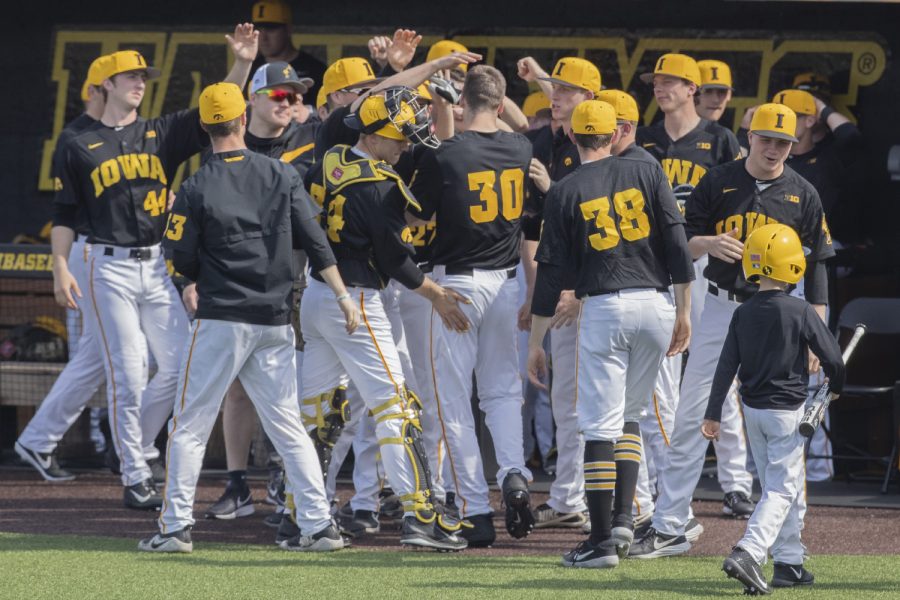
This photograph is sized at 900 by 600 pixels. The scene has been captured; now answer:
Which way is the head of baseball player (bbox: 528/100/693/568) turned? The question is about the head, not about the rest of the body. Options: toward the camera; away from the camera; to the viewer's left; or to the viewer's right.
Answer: away from the camera

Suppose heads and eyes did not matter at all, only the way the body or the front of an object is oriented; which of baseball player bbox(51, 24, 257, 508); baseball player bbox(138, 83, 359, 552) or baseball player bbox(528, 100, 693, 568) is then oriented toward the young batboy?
baseball player bbox(51, 24, 257, 508)

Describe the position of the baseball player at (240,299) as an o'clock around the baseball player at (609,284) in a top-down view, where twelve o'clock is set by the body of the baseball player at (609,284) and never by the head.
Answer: the baseball player at (240,299) is roughly at 9 o'clock from the baseball player at (609,284).

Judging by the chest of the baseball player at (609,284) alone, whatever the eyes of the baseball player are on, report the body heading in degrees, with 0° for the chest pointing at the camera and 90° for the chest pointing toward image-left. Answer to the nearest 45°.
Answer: approximately 180°

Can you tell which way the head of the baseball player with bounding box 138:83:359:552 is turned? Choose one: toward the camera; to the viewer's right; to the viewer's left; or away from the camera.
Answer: away from the camera

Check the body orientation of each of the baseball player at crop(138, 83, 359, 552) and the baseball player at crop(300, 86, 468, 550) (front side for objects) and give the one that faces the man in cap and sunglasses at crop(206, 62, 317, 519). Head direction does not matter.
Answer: the baseball player at crop(138, 83, 359, 552)

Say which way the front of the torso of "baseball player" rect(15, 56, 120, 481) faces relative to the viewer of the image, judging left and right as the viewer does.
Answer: facing to the right of the viewer

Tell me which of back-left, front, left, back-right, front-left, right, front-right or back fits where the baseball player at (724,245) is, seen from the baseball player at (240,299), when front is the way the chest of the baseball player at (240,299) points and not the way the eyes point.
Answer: right

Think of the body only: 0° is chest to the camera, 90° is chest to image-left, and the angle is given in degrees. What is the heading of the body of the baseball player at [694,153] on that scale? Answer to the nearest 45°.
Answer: approximately 45°
